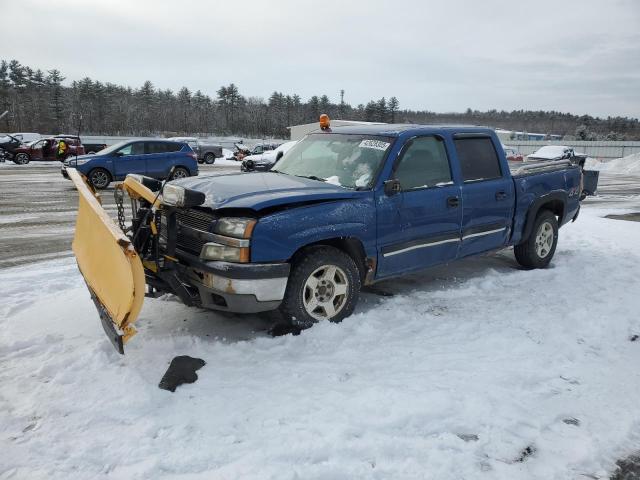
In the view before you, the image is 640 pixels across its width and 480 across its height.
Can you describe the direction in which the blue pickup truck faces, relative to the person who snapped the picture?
facing the viewer and to the left of the viewer

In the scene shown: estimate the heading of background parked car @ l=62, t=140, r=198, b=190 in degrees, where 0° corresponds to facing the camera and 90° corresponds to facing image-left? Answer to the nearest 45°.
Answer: approximately 90°

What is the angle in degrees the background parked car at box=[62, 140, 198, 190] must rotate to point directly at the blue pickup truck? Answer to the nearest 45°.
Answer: approximately 90° to its left

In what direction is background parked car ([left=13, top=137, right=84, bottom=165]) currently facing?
to the viewer's left

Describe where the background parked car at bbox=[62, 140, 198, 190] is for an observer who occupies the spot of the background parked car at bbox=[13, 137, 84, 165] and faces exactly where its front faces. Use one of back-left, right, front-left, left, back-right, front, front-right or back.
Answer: left

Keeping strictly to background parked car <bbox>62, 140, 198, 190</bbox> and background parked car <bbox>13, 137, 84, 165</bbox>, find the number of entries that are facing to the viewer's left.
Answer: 2

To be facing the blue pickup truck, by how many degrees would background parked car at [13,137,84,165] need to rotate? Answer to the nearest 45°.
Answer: approximately 90° to its left
